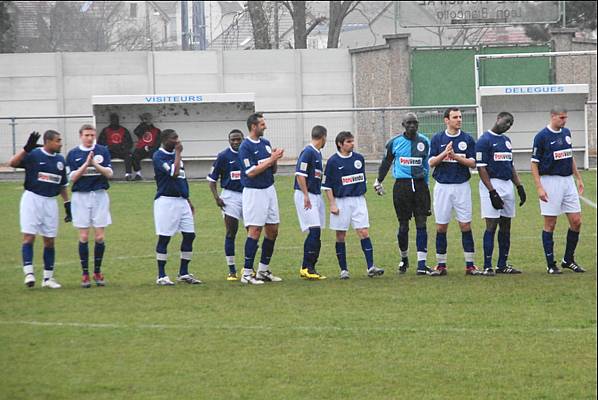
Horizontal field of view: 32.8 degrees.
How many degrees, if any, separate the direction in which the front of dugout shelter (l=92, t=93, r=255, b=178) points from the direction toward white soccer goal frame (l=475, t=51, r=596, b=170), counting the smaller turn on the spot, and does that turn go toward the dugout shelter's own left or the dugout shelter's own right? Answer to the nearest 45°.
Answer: approximately 90° to the dugout shelter's own left

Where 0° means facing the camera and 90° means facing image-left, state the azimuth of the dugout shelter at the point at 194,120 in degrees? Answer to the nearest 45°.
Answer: approximately 0°

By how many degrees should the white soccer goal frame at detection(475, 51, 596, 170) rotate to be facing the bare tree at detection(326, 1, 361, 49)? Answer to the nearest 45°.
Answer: approximately 135° to its right

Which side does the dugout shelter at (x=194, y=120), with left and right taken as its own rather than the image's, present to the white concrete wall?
back

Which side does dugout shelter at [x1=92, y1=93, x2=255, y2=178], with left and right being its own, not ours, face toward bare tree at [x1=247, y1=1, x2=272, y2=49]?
back

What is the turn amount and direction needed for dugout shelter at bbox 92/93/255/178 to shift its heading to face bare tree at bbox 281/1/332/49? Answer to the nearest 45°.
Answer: approximately 135° to its left

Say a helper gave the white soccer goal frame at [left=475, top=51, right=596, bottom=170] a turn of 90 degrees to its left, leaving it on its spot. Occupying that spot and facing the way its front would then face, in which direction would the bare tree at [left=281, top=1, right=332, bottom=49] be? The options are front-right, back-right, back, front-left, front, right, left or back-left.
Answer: back-left
